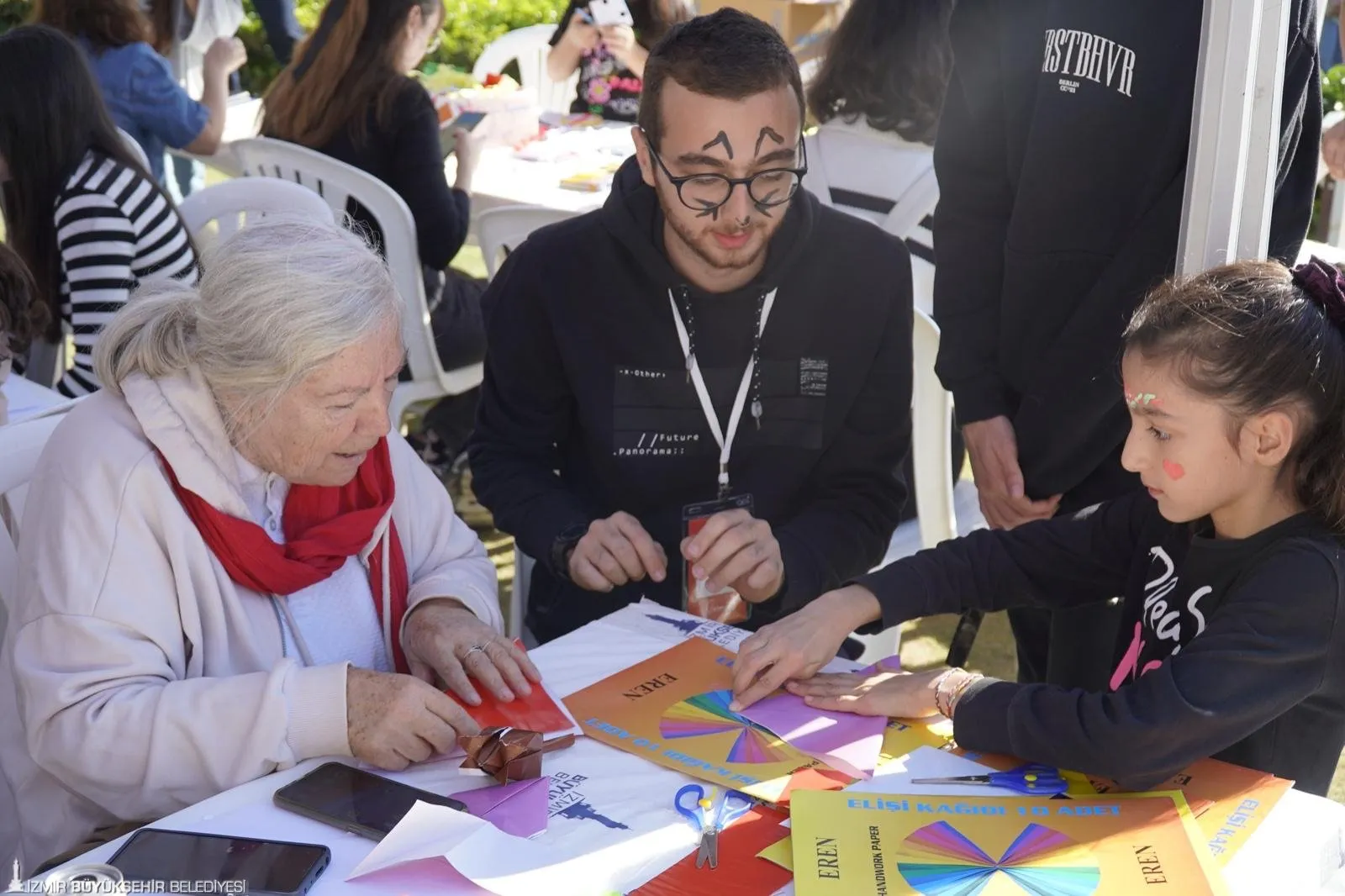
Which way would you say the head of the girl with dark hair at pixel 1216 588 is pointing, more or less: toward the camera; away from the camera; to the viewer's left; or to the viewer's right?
to the viewer's left

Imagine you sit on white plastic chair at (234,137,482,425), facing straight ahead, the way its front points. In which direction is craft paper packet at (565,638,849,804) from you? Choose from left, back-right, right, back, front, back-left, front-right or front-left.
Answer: back-right

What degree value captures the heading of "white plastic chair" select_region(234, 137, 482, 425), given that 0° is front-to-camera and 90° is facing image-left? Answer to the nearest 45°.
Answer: approximately 225°

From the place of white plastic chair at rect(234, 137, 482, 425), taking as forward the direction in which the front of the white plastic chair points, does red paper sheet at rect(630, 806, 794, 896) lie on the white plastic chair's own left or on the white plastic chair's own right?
on the white plastic chair's own right

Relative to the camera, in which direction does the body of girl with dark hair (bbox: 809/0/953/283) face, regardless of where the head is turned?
away from the camera

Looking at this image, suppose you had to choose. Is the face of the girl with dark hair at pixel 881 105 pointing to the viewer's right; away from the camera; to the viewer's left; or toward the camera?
away from the camera

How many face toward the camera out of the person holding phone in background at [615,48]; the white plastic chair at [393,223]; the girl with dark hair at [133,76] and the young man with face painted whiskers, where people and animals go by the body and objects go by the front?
2

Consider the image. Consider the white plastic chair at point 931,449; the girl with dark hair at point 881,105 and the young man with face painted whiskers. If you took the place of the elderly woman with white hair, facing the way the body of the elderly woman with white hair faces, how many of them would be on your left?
3

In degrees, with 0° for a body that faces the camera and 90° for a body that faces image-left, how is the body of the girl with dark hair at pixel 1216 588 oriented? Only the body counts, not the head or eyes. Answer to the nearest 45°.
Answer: approximately 45°

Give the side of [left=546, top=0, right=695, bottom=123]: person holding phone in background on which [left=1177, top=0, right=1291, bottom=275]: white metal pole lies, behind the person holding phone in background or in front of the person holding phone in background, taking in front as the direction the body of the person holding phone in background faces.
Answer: in front

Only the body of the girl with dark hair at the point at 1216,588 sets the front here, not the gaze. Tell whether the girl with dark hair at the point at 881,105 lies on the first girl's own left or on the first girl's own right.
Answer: on the first girl's own right

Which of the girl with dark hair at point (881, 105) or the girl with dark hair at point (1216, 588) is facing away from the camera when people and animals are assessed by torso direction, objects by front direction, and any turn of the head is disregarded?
the girl with dark hair at point (881, 105)

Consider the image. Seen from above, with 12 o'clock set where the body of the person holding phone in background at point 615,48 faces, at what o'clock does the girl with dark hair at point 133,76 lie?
The girl with dark hair is roughly at 2 o'clock from the person holding phone in background.
